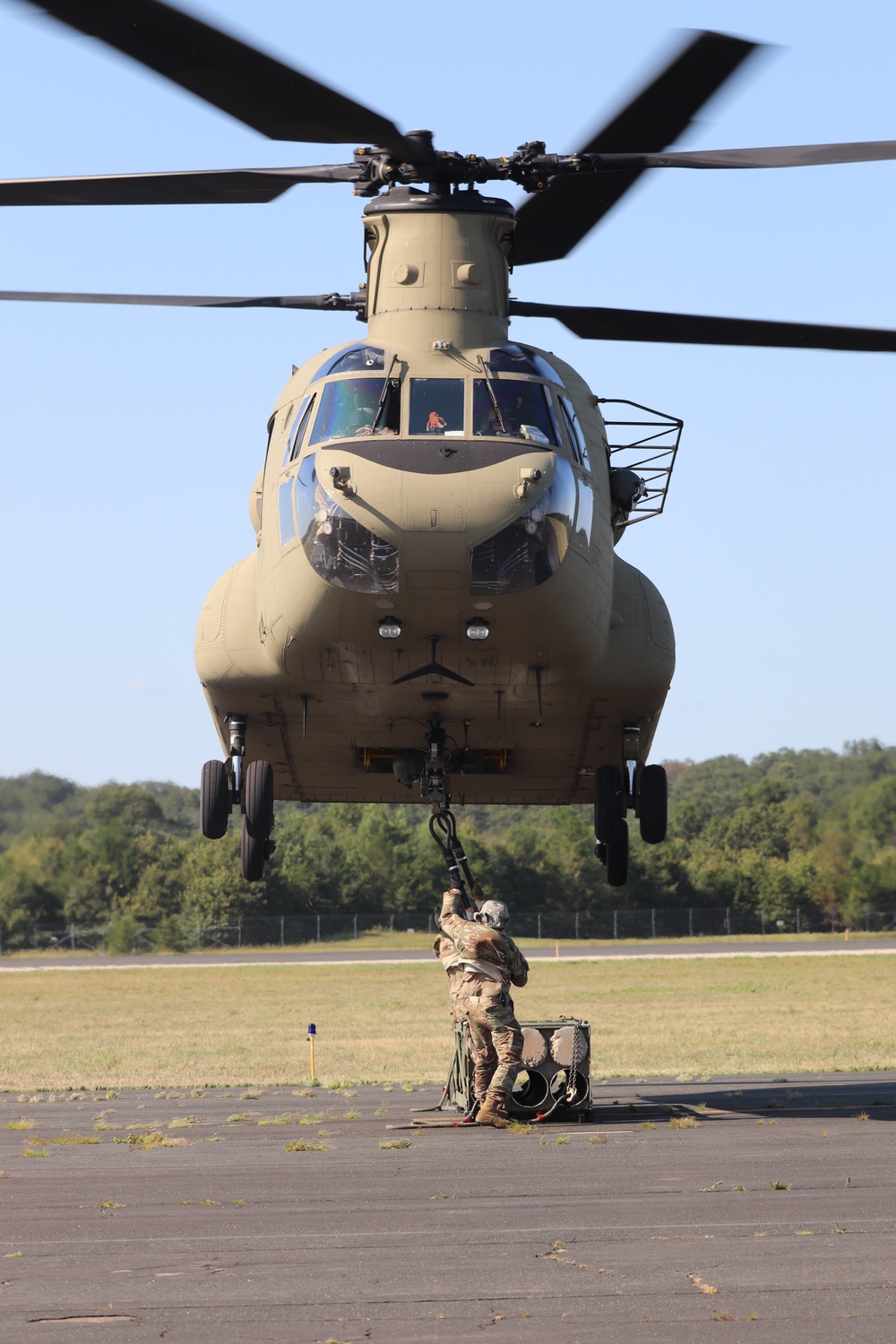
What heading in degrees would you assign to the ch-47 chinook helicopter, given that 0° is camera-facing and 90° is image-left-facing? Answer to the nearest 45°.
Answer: approximately 0°
